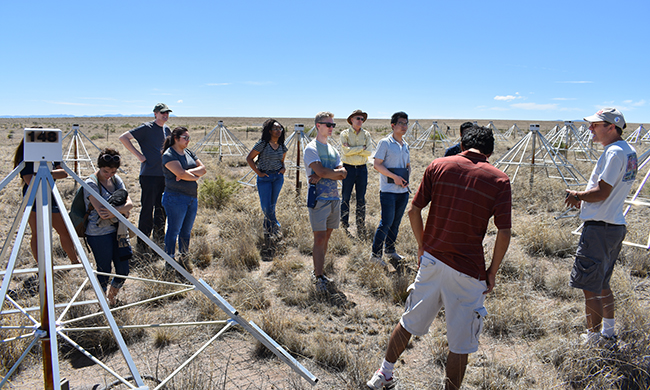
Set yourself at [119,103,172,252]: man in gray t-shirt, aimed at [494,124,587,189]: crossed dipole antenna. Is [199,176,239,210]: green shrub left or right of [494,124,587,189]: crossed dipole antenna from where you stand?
left

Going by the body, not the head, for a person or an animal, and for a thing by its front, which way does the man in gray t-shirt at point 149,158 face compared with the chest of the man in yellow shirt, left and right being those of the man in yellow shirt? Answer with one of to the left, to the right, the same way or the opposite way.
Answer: the same way

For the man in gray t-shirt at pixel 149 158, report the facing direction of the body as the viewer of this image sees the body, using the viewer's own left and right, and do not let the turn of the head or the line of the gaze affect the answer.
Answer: facing the viewer and to the right of the viewer

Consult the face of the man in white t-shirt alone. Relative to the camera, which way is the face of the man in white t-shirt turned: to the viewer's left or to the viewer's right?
to the viewer's left

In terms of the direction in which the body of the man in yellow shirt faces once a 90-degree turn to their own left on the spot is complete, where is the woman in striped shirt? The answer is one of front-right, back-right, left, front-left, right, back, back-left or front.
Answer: back-right

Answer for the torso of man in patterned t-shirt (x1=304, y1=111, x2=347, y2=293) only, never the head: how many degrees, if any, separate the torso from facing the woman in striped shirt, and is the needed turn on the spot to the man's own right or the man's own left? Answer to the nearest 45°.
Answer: approximately 180°

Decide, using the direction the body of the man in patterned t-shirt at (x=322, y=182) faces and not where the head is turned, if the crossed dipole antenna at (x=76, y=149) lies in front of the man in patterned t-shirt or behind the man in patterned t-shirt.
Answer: behind

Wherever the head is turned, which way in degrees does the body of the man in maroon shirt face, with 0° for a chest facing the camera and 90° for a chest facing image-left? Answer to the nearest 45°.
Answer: approximately 180°

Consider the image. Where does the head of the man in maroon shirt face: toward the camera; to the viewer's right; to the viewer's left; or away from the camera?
away from the camera

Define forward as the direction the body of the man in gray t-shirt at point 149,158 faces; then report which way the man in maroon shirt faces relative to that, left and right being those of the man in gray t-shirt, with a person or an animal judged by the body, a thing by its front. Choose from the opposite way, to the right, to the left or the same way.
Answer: to the left

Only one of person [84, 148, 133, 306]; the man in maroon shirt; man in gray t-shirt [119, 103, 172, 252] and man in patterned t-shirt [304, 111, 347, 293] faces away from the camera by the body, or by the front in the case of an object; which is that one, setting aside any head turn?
the man in maroon shirt

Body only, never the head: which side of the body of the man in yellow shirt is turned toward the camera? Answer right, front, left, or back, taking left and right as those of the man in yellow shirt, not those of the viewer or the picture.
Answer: front

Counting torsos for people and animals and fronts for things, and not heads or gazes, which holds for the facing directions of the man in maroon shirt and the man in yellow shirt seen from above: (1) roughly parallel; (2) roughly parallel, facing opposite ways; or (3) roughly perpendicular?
roughly parallel, facing opposite ways

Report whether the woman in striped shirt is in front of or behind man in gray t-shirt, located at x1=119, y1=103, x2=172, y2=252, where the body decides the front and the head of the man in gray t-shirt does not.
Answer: in front

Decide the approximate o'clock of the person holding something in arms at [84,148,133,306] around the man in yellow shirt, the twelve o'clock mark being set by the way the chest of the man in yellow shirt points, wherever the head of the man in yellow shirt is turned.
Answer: The person holding something in arms is roughly at 1 o'clock from the man in yellow shirt.

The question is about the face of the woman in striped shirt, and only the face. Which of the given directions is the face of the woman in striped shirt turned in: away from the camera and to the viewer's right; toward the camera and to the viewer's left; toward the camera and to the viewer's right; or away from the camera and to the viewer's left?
toward the camera and to the viewer's right
